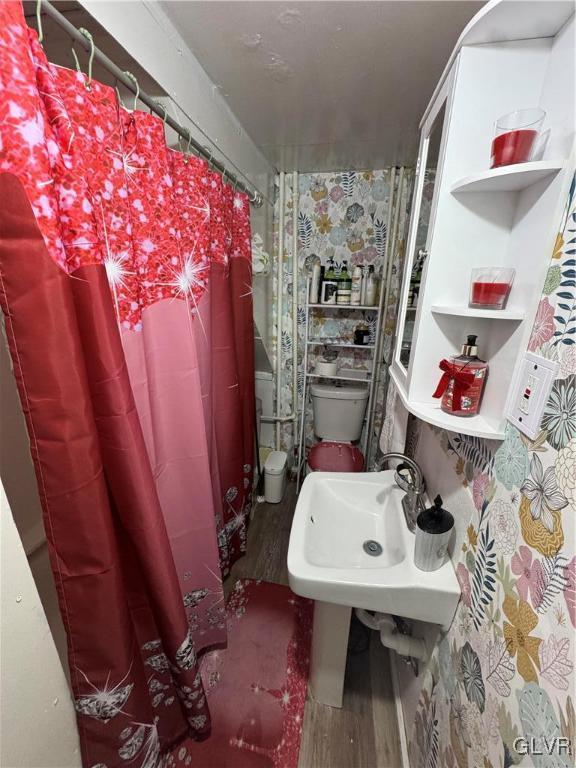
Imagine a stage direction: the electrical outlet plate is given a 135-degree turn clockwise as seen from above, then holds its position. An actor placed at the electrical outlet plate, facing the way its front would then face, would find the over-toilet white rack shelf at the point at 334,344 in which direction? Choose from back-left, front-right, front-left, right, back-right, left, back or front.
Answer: front-left

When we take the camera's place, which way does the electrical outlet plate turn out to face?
facing the viewer and to the left of the viewer

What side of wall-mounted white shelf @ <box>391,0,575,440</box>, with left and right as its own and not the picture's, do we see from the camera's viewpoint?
left

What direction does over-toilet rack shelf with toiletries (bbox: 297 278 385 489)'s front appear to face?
toward the camera

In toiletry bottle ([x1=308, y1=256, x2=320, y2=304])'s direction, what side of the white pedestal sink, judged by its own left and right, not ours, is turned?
right

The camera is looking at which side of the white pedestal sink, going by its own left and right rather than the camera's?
left

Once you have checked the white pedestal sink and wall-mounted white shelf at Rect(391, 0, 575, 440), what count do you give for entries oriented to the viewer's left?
2

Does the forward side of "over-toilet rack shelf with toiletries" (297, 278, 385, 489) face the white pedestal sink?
yes

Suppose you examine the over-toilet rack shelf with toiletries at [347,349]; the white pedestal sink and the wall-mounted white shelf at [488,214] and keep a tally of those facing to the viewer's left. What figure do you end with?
2

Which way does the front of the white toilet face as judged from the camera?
facing the viewer

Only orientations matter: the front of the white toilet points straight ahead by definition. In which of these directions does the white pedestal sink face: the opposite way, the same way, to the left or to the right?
to the right

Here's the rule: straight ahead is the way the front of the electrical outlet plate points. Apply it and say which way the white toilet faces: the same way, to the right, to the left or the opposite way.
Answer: to the left

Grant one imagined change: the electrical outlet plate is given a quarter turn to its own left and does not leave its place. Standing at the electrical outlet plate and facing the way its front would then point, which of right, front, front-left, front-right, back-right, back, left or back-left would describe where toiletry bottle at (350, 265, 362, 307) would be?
back
